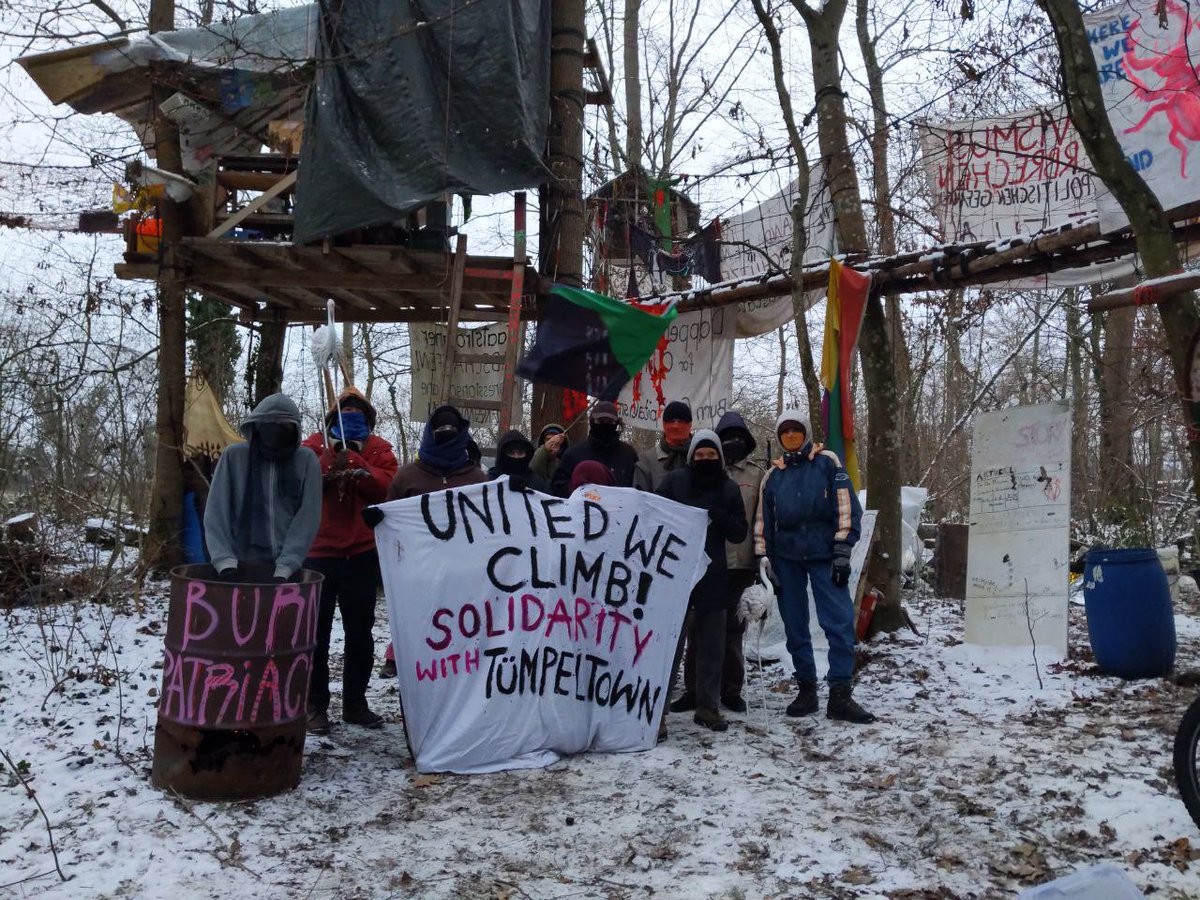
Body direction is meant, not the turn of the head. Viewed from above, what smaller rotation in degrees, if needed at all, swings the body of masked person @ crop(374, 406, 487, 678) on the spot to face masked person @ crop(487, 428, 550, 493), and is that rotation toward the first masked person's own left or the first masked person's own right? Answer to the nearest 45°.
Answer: approximately 135° to the first masked person's own left

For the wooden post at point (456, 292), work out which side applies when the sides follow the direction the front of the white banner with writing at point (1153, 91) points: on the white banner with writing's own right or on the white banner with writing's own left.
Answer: on the white banner with writing's own right
